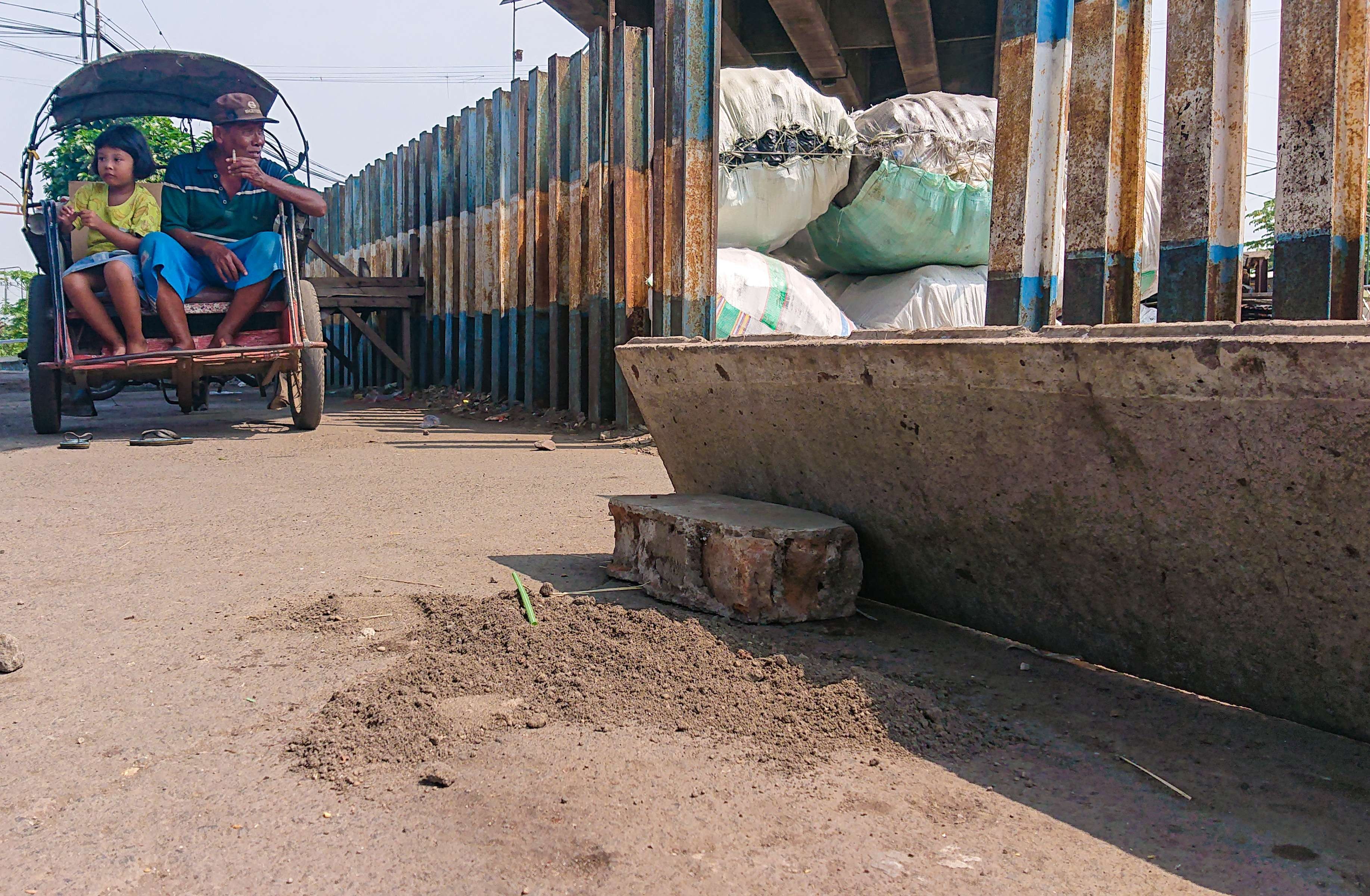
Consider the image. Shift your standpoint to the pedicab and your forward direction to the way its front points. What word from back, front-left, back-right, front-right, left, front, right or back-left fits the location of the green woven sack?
left

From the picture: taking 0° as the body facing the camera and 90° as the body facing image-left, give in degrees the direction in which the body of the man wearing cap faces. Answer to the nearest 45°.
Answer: approximately 0°

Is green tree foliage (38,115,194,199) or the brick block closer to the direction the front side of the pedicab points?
the brick block

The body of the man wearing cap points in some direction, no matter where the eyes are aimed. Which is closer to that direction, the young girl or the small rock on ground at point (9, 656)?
the small rock on ground

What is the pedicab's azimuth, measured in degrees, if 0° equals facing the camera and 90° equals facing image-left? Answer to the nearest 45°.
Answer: approximately 0°

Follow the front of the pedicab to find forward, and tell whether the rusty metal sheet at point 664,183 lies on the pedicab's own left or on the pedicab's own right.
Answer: on the pedicab's own left

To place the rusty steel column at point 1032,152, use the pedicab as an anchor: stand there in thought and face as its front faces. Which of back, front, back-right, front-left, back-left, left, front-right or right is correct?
front-left

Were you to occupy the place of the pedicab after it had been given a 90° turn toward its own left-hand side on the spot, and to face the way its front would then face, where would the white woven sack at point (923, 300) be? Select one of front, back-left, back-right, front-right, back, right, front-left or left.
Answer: front

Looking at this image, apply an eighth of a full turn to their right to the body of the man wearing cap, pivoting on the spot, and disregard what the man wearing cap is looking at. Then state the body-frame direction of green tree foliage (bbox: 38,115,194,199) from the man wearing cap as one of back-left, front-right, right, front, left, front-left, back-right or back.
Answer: back-right

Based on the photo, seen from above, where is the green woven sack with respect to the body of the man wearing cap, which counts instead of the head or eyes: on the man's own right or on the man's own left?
on the man's own left

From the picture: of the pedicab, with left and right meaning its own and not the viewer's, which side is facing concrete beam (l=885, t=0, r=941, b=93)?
left

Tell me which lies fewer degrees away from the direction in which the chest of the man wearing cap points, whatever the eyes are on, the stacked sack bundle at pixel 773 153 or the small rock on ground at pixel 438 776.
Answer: the small rock on ground
